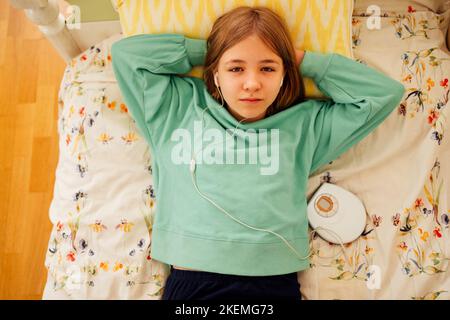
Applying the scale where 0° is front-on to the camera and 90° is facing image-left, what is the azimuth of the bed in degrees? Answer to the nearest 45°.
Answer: approximately 0°
